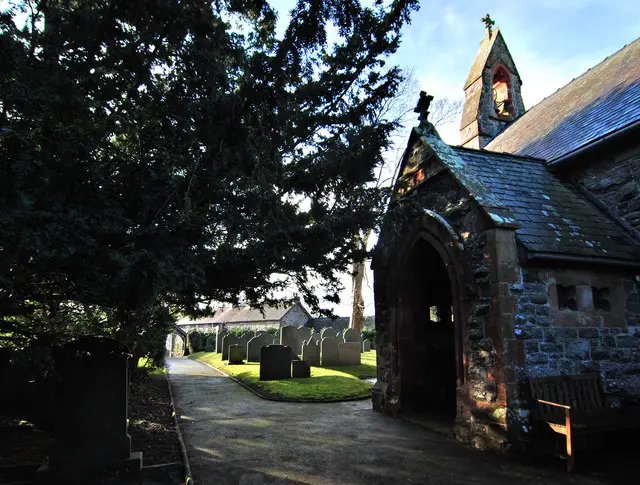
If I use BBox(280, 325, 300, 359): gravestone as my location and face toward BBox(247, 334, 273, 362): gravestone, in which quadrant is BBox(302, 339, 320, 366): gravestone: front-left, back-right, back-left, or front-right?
back-left

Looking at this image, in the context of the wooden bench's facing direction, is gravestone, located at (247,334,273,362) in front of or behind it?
behind

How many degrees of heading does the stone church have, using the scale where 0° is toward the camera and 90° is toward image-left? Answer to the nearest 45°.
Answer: approximately 45°

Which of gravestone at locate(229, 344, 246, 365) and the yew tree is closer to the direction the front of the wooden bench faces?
the yew tree

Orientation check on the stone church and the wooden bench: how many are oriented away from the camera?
0

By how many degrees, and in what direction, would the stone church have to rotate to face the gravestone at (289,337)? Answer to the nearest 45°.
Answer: approximately 90° to its right

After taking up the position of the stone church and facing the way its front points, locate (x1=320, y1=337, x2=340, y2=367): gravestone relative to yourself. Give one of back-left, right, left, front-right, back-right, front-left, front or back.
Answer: right

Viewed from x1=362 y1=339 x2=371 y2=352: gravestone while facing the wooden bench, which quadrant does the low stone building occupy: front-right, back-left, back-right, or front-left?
back-right
